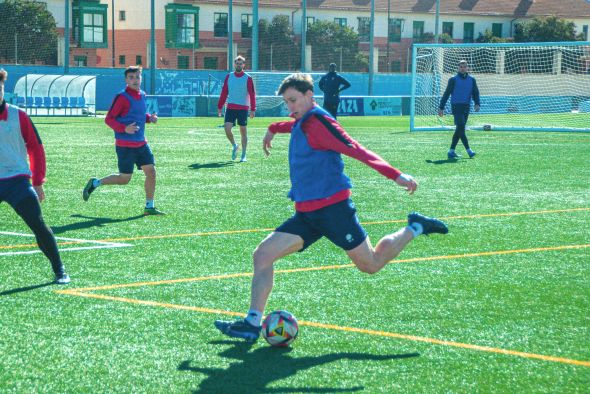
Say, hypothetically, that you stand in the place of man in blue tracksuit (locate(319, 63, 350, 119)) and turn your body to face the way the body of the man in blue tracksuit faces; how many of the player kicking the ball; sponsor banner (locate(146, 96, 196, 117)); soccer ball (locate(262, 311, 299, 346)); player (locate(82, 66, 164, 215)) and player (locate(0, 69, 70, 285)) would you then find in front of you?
4

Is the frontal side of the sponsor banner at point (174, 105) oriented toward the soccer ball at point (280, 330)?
yes

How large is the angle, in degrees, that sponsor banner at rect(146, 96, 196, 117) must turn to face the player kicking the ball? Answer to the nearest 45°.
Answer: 0° — it already faces them

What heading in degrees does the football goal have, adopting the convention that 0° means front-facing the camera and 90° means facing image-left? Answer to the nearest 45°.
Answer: approximately 0°

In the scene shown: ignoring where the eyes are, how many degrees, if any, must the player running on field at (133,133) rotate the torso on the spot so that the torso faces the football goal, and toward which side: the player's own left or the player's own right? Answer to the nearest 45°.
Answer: approximately 90° to the player's own left

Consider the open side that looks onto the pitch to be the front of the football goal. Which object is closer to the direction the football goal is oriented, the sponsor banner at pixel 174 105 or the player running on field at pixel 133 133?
the player running on field

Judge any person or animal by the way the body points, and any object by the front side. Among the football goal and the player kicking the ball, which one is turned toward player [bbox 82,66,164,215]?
the football goal

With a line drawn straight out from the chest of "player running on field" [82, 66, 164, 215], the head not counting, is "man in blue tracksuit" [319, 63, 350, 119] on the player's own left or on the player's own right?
on the player's own left
